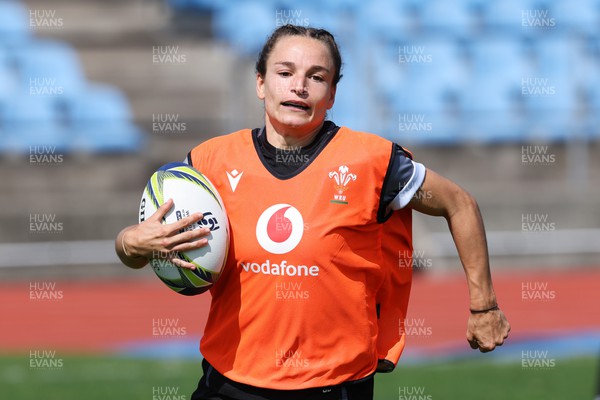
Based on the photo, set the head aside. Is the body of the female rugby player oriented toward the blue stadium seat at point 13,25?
no

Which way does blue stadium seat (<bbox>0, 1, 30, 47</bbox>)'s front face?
toward the camera

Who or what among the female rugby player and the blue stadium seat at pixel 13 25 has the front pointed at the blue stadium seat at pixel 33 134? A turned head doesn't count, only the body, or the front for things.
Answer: the blue stadium seat at pixel 13 25

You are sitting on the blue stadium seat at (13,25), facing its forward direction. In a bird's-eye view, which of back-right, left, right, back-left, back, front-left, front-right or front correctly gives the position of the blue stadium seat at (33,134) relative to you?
front

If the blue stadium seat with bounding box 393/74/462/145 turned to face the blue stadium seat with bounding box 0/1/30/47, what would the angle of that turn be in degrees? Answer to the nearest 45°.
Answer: approximately 90° to its right

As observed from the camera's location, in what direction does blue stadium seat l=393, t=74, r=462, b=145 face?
facing the viewer

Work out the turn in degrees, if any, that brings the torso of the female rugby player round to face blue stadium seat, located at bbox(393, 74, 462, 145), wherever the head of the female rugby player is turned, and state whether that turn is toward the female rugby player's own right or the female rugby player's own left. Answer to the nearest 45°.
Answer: approximately 180°

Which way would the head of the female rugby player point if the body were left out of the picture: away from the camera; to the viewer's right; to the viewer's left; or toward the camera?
toward the camera

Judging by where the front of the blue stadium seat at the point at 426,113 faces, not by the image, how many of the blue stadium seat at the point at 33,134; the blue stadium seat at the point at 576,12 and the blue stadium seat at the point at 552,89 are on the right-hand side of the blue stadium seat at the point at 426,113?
1

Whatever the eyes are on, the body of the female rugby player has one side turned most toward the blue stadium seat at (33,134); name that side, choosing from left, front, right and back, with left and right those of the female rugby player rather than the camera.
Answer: back

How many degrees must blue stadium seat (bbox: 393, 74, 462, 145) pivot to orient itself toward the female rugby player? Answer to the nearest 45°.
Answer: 0° — it already faces them

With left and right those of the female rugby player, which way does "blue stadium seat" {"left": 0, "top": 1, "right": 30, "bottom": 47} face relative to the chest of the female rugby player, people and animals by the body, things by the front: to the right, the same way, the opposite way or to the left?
the same way

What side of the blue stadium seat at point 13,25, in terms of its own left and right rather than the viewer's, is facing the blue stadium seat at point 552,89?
left

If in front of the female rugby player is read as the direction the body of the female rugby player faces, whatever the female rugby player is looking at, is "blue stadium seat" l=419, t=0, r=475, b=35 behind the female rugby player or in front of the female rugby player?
behind

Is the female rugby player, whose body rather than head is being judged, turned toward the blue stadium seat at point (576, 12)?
no

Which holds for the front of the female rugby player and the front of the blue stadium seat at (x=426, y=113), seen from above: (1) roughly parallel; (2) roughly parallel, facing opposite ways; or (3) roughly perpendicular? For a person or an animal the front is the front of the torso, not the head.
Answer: roughly parallel

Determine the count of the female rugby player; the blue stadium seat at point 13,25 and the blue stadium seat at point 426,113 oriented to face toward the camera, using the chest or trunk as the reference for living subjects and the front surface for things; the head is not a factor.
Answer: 3

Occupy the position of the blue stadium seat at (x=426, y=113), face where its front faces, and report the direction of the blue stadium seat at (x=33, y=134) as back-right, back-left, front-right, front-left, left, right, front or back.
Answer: right
